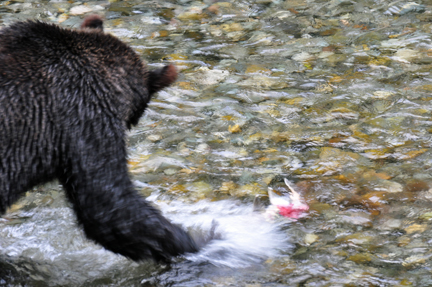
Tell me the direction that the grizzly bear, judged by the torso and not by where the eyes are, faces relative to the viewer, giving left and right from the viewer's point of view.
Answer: facing away from the viewer and to the right of the viewer

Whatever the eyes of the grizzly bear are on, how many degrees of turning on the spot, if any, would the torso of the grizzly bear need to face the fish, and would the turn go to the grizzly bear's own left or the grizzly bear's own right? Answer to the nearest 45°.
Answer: approximately 45° to the grizzly bear's own right
